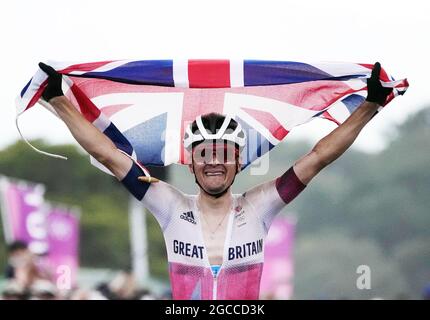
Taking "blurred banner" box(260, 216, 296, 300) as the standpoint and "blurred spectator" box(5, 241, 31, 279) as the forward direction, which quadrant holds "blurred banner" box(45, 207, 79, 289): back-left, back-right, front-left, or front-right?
front-right

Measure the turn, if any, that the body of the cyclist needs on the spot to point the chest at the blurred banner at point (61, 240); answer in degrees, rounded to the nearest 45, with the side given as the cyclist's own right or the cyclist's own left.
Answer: approximately 180°

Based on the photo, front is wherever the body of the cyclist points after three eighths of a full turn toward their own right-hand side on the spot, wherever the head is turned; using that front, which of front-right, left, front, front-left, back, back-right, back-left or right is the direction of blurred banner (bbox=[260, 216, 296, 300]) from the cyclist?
front-right

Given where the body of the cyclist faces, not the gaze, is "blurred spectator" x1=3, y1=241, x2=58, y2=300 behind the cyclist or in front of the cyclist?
behind

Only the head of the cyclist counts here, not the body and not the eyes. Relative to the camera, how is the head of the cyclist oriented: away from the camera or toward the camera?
toward the camera

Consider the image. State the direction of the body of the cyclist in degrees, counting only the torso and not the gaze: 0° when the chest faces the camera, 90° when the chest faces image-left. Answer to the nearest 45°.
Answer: approximately 0°
